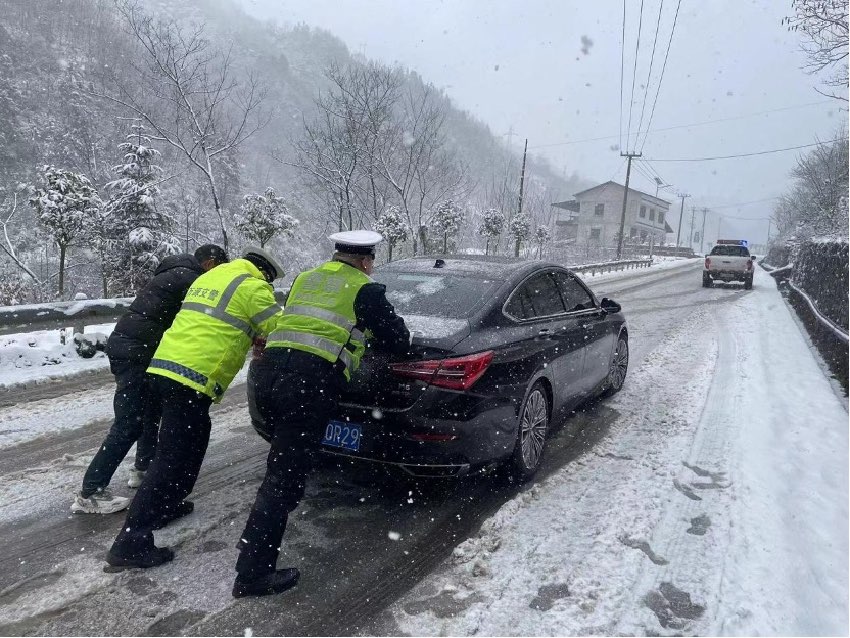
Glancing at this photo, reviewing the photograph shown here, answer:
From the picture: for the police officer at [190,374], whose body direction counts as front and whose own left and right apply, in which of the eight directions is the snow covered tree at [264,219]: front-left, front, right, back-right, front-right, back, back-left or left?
front-left

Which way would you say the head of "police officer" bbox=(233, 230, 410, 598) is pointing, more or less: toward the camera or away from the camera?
away from the camera

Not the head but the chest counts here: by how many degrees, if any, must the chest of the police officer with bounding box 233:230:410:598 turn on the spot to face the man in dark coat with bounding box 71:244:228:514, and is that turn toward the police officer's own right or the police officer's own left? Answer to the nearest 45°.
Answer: approximately 90° to the police officer's own left

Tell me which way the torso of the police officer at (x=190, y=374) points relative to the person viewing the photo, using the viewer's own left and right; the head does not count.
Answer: facing away from the viewer and to the right of the viewer

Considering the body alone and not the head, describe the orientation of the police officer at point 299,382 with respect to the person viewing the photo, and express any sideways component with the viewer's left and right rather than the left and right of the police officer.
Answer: facing away from the viewer and to the right of the viewer

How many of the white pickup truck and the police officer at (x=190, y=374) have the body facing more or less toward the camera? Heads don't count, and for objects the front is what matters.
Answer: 0

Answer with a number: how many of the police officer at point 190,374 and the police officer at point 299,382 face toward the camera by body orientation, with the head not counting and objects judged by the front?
0

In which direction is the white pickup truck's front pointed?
away from the camera
